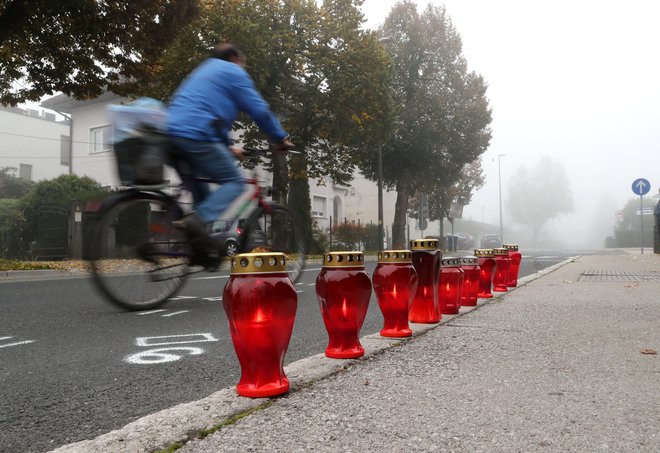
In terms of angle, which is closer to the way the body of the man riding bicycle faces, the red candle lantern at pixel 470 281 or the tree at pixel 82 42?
the red candle lantern

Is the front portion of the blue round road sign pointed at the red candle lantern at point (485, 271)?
yes

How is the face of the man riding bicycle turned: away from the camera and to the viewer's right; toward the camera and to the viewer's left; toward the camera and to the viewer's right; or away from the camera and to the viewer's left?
away from the camera and to the viewer's right

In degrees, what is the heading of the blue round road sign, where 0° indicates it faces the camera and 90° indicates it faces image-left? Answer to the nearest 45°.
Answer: approximately 0°

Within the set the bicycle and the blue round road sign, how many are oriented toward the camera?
1

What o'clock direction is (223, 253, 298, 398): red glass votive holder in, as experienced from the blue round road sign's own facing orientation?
The red glass votive holder is roughly at 12 o'clock from the blue round road sign.

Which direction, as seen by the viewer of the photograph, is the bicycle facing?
facing away from the viewer and to the right of the viewer
